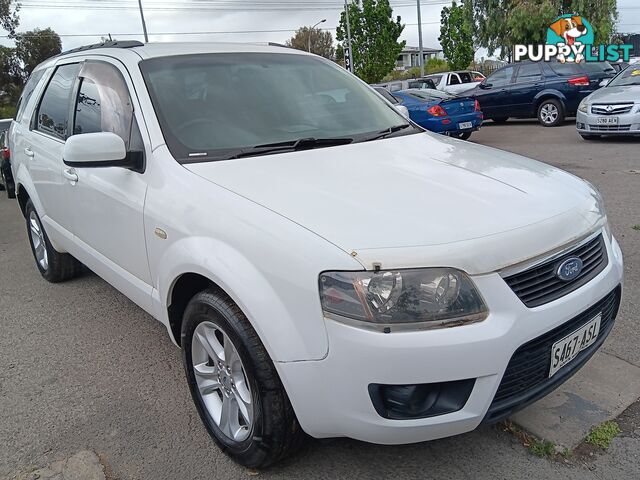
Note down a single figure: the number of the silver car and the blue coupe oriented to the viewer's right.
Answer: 0

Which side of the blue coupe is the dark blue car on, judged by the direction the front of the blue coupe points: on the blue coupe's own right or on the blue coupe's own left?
on the blue coupe's own right

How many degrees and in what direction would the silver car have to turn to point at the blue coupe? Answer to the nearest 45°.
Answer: approximately 45° to its right

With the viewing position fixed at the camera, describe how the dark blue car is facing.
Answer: facing away from the viewer and to the left of the viewer

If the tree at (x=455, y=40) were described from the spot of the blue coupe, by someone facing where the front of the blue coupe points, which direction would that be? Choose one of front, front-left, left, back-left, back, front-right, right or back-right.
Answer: front-right

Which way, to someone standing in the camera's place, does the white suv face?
facing the viewer and to the right of the viewer

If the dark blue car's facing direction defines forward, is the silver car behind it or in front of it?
behind

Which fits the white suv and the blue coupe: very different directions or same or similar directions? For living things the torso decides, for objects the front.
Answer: very different directions

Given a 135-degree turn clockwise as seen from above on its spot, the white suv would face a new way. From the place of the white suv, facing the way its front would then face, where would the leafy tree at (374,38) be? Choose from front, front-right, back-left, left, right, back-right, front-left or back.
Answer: right

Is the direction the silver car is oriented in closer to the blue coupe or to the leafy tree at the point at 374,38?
the blue coupe

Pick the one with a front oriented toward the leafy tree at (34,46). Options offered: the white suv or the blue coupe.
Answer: the blue coupe

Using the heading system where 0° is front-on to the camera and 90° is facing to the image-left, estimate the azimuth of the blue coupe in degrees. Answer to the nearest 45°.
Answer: approximately 135°

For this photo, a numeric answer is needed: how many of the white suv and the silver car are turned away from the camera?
0

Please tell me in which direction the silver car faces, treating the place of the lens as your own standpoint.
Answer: facing the viewer and to the left of the viewer

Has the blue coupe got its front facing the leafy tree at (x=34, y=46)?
yes
